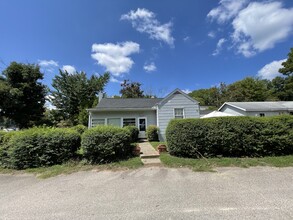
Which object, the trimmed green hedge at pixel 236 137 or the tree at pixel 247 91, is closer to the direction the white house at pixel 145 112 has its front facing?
the trimmed green hedge

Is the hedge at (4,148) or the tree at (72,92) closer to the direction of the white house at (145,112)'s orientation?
the hedge

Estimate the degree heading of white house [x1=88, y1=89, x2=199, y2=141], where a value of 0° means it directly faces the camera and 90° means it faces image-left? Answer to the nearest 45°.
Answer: approximately 0°

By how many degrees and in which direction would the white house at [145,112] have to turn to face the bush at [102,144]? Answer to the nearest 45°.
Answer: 0° — it already faces it

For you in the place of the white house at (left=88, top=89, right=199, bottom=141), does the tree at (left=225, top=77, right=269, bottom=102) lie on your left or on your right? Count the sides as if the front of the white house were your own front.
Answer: on your left

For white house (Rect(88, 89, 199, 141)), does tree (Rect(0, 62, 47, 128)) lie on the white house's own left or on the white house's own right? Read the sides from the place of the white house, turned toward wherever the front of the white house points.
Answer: on the white house's own right

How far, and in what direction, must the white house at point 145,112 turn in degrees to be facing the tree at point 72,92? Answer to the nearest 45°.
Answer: approximately 135° to its right
